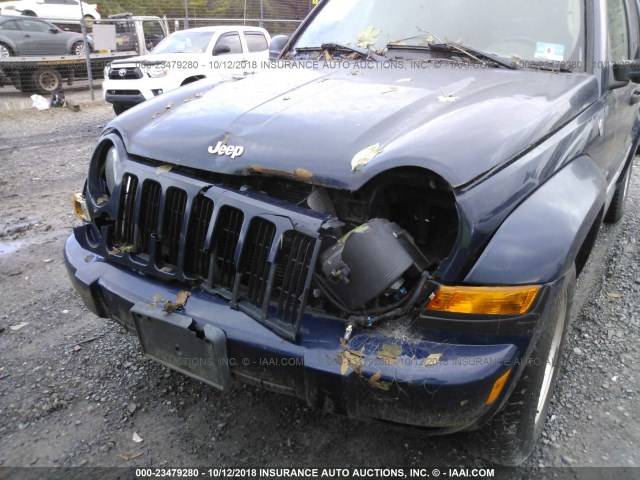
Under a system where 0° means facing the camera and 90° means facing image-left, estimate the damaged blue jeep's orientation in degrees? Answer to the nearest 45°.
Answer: approximately 45°

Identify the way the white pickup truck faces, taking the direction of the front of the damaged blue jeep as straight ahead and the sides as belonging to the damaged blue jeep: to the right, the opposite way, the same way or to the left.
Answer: the same way

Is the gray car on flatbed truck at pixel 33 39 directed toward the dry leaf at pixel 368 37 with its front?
no

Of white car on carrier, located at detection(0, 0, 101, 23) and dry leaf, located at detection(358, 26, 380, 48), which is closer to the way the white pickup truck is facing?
the dry leaf

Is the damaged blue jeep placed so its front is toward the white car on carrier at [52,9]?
no

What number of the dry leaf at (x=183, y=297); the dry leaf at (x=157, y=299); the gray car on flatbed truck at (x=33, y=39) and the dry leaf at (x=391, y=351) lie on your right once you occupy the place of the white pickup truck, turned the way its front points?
1

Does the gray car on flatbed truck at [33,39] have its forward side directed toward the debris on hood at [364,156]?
no

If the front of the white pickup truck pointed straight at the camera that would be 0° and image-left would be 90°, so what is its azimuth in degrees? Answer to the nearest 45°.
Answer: approximately 45°
